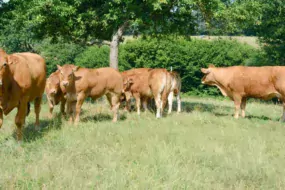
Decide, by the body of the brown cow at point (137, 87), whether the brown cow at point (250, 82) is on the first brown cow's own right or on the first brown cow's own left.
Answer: on the first brown cow's own left

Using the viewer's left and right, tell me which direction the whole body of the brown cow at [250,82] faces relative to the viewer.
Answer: facing to the left of the viewer

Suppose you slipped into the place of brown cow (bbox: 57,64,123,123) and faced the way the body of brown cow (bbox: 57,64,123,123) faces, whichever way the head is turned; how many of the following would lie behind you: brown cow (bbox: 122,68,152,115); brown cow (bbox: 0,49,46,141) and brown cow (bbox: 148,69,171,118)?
2

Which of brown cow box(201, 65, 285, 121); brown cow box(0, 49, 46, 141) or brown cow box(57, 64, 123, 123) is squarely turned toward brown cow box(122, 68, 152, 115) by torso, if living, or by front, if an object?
brown cow box(201, 65, 285, 121)

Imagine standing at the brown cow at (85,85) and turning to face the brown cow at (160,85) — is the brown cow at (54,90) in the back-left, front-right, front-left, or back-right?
back-left

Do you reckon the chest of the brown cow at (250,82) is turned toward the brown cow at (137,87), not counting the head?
yes
